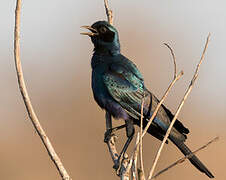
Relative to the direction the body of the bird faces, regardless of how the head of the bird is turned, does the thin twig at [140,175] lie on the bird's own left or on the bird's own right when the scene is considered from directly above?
on the bird's own left

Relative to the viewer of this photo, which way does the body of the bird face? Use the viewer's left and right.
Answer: facing to the left of the viewer

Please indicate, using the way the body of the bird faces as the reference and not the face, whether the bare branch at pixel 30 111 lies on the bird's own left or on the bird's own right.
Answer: on the bird's own right
